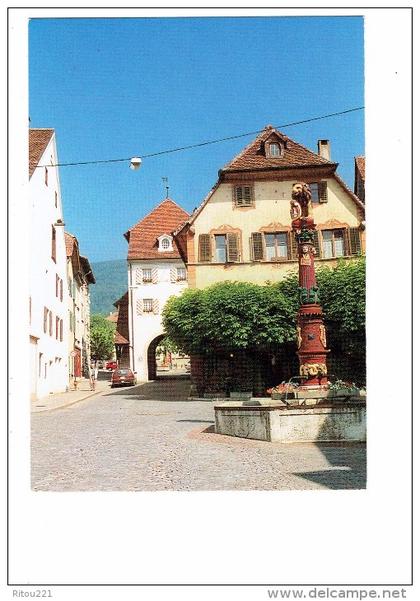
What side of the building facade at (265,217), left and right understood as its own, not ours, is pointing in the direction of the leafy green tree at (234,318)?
front

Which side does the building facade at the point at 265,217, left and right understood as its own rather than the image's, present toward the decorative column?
front

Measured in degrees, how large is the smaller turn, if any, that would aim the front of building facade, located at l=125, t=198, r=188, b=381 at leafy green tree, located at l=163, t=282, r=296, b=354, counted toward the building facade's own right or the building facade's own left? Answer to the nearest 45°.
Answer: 0° — it already faces it

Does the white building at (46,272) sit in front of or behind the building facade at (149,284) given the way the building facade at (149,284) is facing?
in front

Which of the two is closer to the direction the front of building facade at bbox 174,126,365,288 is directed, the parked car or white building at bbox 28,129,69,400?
the white building

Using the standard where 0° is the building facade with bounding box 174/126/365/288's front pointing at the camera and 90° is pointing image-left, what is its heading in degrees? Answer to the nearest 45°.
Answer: approximately 0°
